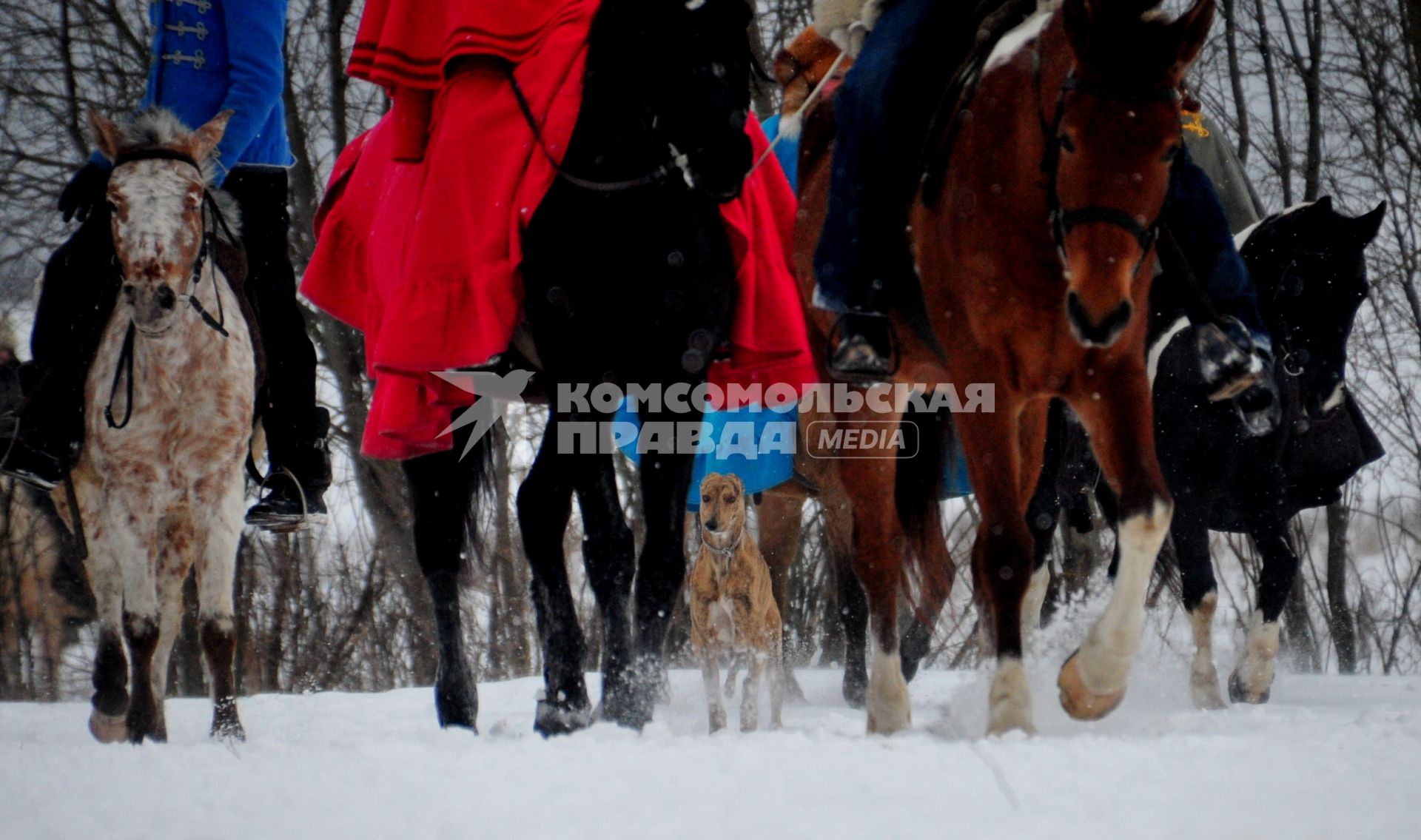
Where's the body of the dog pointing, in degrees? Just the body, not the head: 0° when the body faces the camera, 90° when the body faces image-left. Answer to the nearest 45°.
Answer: approximately 0°

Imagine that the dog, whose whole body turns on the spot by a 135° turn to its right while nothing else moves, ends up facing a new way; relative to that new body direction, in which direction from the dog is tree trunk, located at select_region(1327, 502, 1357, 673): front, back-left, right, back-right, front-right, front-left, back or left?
right

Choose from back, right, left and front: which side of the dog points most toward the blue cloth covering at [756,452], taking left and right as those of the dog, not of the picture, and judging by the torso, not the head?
back

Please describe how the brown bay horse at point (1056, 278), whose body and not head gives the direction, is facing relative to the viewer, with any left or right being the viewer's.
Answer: facing the viewer and to the right of the viewer

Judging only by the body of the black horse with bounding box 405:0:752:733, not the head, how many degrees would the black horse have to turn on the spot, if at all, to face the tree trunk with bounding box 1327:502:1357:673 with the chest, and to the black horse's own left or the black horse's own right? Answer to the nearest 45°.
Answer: approximately 90° to the black horse's own left

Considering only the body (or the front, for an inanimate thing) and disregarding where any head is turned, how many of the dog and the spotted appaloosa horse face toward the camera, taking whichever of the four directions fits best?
2
